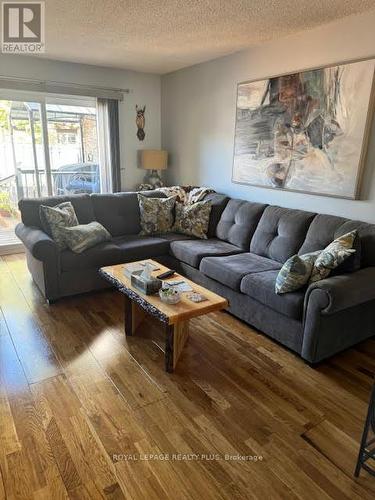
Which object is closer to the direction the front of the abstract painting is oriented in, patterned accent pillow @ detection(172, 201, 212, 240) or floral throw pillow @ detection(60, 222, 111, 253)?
the floral throw pillow

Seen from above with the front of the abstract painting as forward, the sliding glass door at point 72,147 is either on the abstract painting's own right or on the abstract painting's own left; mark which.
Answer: on the abstract painting's own right

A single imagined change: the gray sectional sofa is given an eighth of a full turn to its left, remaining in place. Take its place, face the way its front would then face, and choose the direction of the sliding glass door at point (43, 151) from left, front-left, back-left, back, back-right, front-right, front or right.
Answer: back-right

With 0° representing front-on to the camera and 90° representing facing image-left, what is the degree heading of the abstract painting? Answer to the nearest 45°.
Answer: approximately 45°
